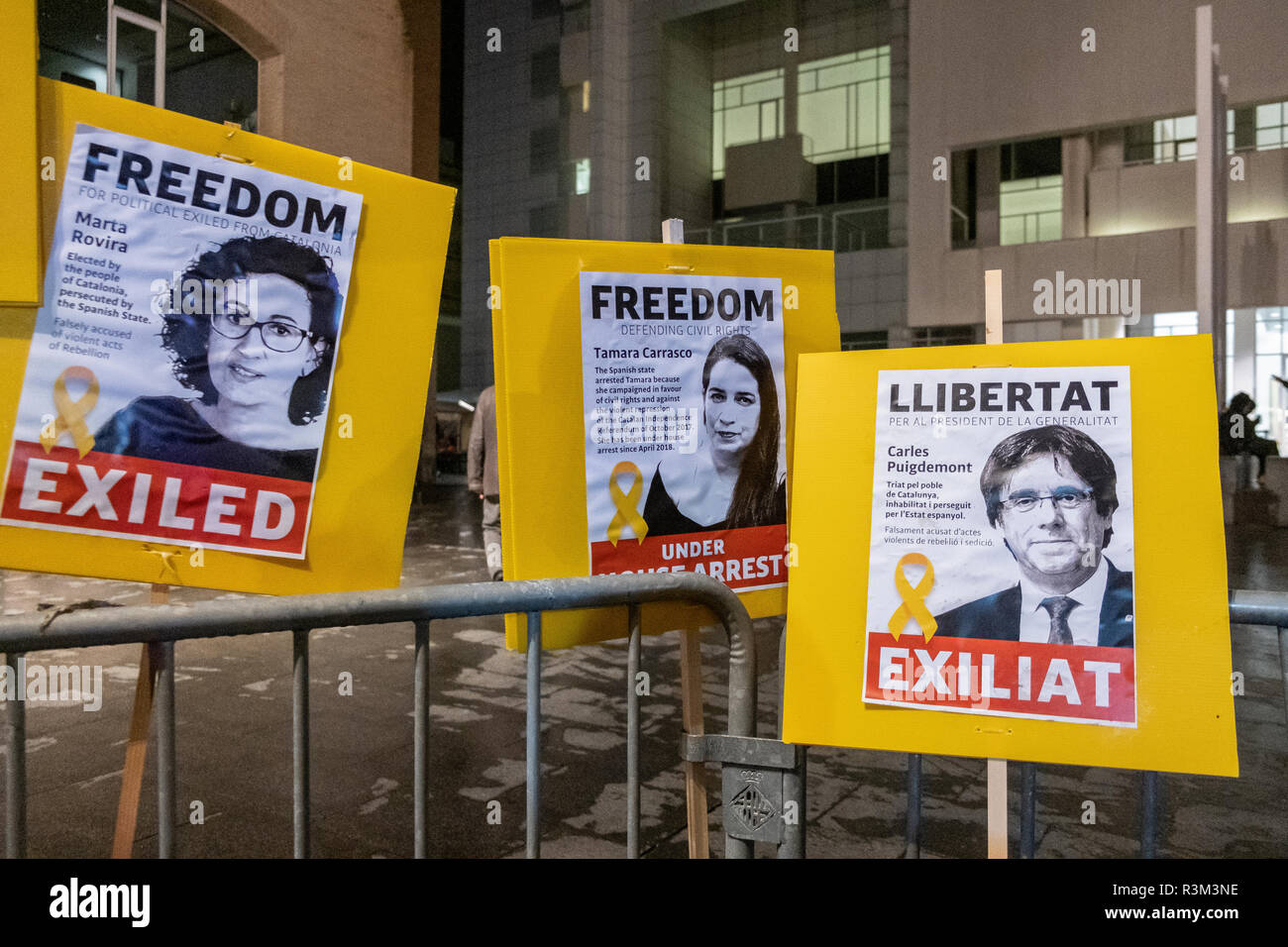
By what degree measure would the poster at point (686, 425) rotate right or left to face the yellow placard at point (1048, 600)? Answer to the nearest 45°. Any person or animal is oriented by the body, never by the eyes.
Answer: approximately 45° to its left

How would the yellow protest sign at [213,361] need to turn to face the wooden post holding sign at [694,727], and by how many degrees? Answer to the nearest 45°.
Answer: approximately 90° to its left

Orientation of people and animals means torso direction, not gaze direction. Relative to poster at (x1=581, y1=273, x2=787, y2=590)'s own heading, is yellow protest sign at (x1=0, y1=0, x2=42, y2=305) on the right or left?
on its right

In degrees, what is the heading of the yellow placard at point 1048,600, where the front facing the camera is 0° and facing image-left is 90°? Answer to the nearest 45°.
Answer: approximately 0°

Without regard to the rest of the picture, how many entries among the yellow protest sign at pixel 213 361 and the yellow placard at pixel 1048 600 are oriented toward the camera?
2

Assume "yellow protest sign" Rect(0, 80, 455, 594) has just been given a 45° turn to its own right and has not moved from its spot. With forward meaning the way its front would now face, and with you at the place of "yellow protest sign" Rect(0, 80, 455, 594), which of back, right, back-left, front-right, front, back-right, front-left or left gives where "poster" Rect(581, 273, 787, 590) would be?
back-left

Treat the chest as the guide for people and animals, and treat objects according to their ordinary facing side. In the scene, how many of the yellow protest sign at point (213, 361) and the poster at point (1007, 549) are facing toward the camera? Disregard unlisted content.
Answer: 2

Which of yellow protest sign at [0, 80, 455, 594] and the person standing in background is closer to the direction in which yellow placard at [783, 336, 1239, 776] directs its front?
the yellow protest sign

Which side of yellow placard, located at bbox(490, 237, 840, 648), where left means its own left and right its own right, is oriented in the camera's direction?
front

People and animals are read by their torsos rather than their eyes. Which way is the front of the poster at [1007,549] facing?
toward the camera

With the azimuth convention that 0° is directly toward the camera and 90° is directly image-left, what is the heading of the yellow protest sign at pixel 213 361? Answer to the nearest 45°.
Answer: approximately 0°

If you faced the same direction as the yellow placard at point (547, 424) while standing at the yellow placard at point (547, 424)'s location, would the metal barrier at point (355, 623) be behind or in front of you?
in front
